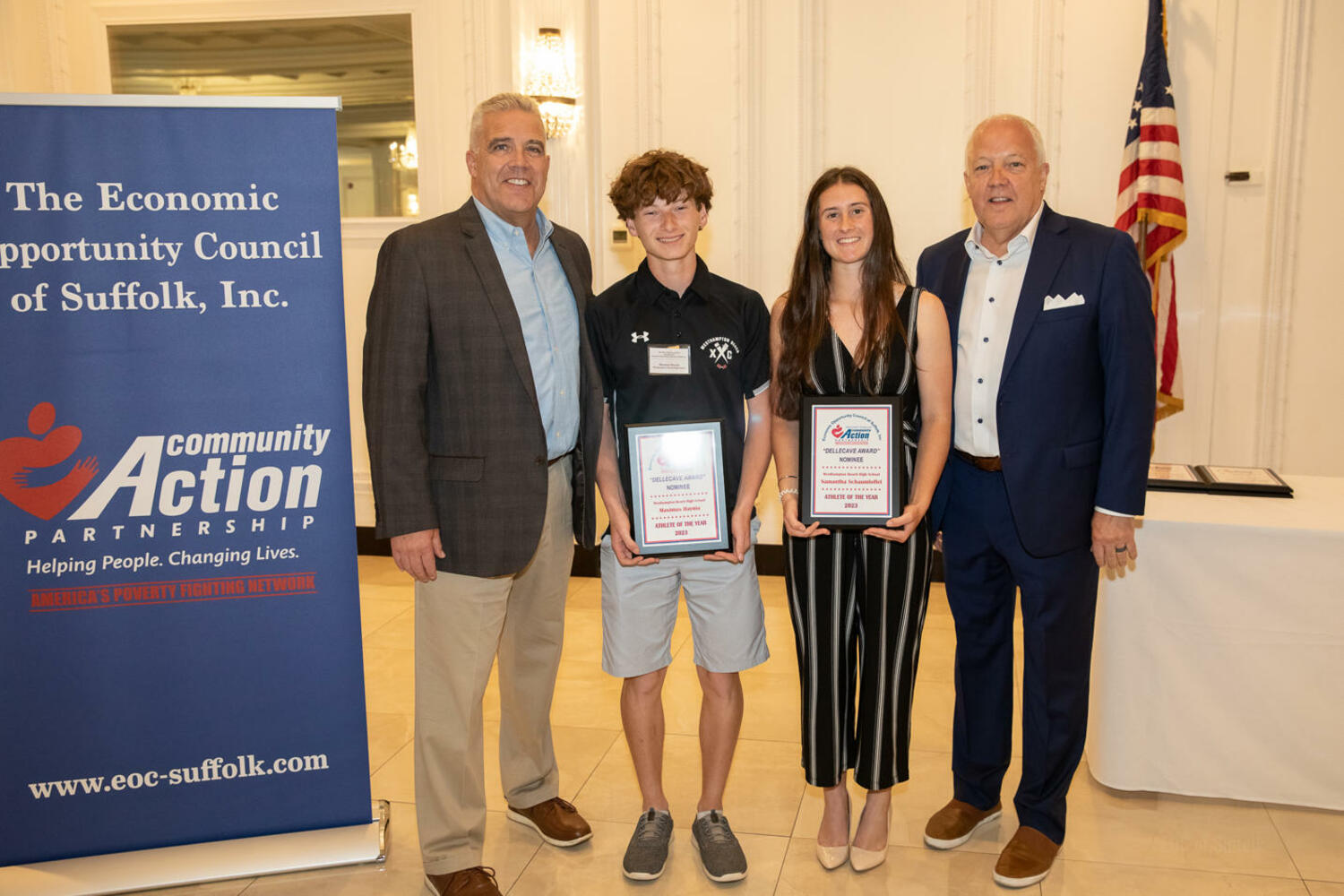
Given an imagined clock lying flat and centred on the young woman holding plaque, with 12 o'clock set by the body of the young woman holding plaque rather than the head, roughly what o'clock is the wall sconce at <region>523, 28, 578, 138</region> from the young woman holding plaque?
The wall sconce is roughly at 5 o'clock from the young woman holding plaque.

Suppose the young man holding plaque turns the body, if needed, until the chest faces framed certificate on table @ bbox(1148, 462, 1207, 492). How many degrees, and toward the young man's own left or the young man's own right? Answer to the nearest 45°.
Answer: approximately 135° to the young man's own left

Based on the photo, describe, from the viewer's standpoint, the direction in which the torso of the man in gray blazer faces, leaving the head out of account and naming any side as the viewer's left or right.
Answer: facing the viewer and to the right of the viewer

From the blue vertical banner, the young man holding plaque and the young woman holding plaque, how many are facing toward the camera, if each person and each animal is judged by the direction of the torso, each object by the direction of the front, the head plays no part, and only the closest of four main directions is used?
3

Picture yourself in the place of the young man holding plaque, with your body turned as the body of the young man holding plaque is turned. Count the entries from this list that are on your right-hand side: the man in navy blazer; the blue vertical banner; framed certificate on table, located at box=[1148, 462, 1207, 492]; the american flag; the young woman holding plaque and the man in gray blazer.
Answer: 2

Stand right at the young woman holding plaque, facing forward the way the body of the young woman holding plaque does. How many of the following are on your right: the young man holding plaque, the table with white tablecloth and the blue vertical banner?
2

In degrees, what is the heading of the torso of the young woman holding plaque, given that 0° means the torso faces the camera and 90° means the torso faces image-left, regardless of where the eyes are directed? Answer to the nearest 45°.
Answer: approximately 0°

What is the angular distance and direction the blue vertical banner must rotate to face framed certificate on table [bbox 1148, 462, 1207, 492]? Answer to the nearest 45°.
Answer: approximately 90° to its left

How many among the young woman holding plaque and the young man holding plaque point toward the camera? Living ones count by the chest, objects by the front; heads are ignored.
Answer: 2

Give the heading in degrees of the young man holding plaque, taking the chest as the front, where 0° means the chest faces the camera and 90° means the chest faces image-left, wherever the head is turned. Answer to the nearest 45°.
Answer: approximately 0°

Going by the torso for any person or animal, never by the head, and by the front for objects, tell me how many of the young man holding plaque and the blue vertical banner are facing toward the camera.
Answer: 2

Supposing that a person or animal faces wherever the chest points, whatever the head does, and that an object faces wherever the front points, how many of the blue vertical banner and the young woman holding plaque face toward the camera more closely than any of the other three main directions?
2
